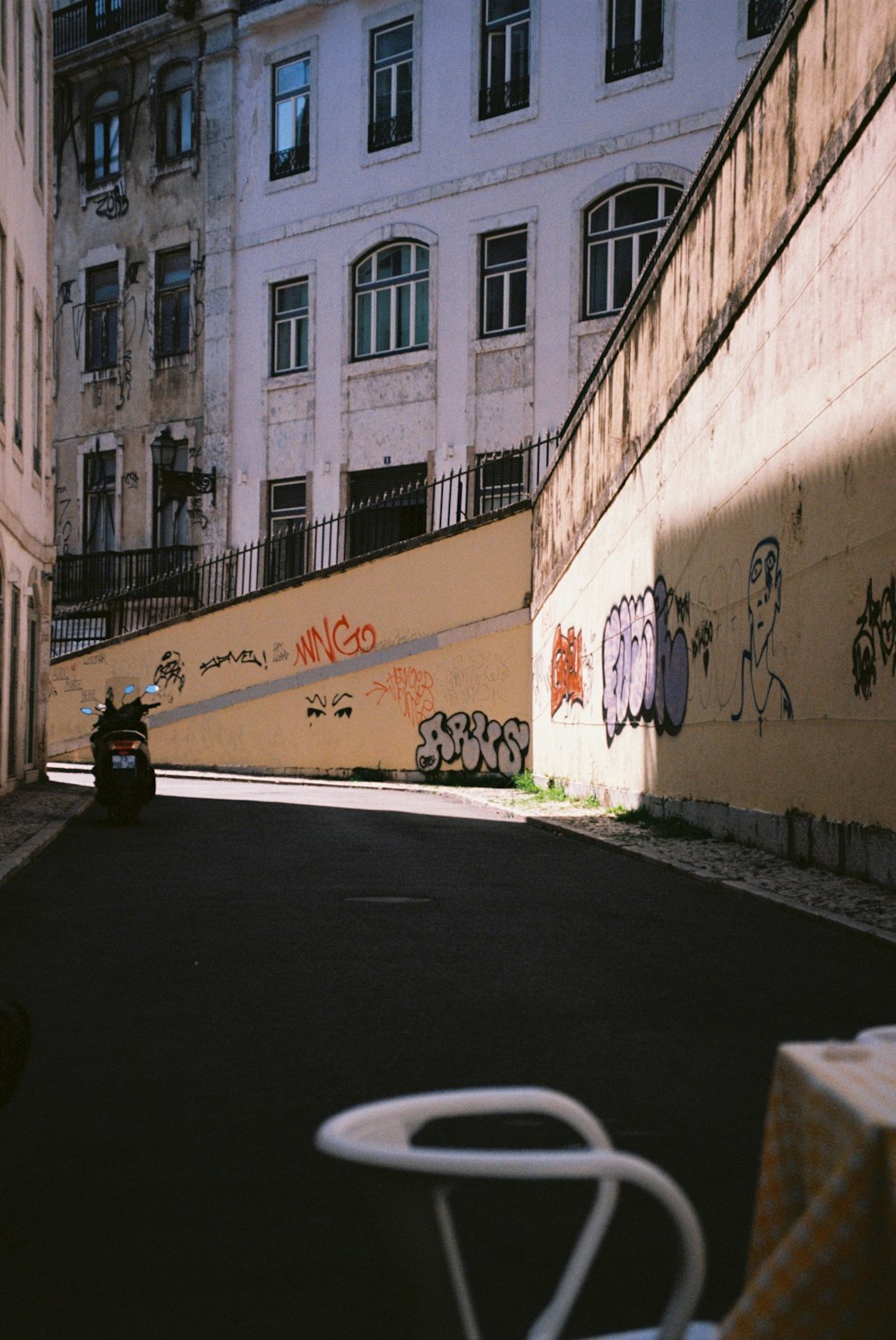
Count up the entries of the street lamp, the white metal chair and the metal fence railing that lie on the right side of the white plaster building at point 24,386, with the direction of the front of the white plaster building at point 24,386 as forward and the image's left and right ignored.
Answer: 1

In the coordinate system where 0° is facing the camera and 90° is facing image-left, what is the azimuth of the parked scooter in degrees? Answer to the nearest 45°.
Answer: approximately 180°

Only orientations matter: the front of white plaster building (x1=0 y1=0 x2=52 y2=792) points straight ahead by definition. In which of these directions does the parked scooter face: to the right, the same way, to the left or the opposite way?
to the left

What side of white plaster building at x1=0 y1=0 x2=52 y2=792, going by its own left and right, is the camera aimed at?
right

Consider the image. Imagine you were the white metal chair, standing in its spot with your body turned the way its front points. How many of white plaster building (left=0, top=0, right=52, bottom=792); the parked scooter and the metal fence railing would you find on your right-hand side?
0

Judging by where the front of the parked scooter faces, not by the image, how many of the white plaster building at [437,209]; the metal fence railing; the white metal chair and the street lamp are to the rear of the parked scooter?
1

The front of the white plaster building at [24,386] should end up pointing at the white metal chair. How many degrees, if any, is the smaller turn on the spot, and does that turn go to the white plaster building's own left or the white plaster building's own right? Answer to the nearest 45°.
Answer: approximately 90° to the white plaster building's own right

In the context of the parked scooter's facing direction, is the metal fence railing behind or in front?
in front

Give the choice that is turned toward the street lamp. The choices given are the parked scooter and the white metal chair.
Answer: the parked scooter

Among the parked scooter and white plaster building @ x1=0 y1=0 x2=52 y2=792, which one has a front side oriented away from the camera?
the parked scooter
